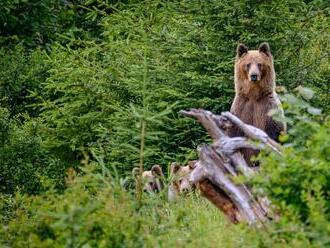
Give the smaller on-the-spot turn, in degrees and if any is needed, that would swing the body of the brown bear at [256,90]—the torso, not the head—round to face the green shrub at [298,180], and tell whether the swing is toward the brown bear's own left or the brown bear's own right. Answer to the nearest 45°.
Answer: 0° — it already faces it

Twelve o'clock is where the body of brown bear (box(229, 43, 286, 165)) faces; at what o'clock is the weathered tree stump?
The weathered tree stump is roughly at 12 o'clock from the brown bear.
